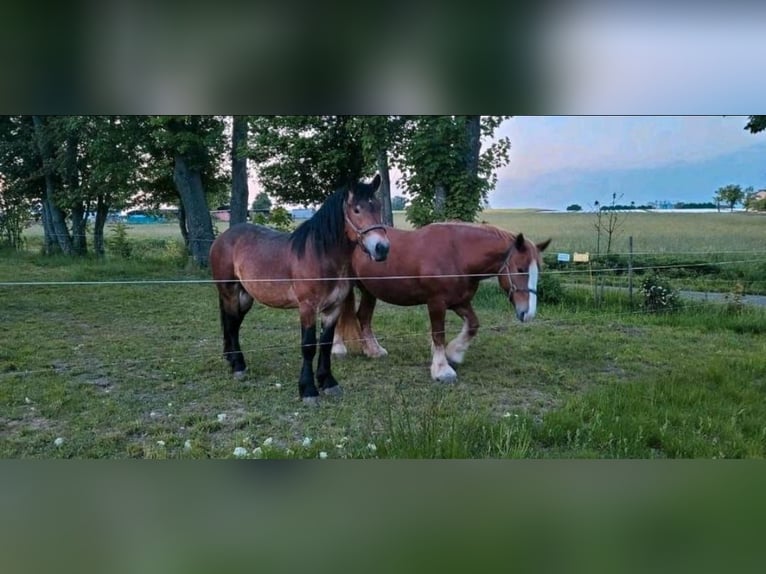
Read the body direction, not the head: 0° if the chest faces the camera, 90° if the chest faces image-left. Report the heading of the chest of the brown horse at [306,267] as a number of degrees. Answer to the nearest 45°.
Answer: approximately 315°

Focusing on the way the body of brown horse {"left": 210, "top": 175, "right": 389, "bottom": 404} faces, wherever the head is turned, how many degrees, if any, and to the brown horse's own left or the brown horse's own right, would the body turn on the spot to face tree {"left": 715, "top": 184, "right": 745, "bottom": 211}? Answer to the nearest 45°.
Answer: approximately 45° to the brown horse's own left

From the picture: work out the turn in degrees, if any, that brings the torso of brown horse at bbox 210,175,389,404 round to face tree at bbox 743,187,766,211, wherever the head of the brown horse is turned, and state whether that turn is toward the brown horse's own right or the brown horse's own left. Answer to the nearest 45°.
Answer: approximately 45° to the brown horse's own left

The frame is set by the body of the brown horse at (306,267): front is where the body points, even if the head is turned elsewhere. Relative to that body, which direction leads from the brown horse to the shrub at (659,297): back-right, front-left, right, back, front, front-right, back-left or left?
front-left

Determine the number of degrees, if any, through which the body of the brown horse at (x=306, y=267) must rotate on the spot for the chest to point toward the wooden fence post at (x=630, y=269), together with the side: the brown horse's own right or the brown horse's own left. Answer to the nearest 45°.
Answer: approximately 45° to the brown horse's own left
